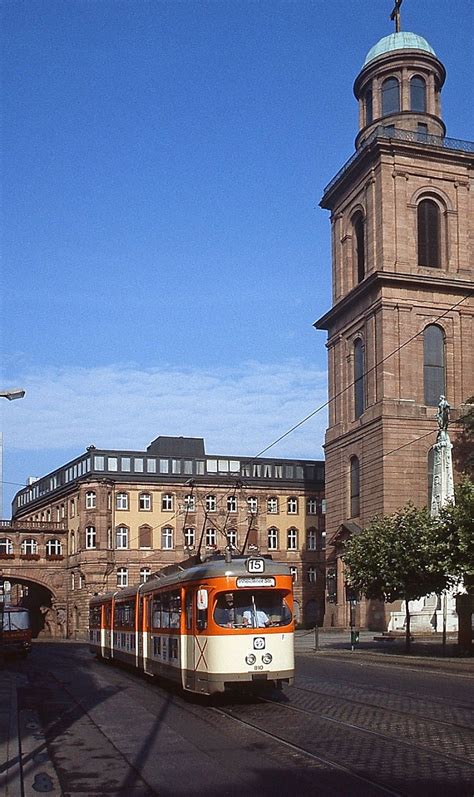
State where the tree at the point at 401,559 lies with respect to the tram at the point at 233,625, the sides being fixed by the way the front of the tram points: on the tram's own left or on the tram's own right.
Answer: on the tram's own left

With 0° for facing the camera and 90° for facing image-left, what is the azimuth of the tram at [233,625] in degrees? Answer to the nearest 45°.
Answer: approximately 315°
